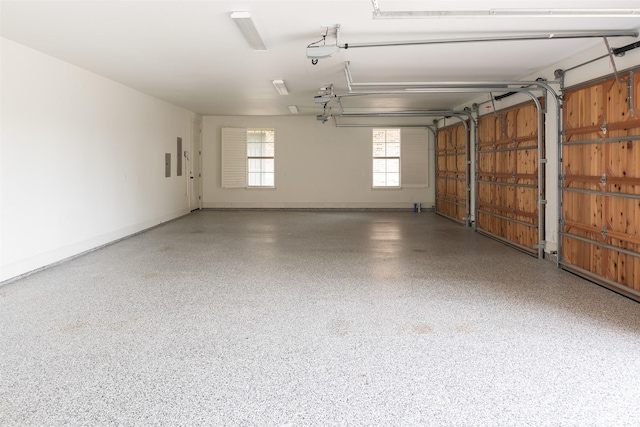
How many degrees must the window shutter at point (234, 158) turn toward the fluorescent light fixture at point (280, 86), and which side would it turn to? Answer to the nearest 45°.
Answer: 0° — it already faces it

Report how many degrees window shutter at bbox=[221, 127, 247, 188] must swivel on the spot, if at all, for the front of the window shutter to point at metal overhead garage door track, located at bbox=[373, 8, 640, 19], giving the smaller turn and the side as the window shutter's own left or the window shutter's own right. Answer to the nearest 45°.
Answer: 0° — it already faces it

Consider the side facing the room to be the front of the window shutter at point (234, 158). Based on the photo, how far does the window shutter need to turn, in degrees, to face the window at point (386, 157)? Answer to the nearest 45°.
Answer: approximately 90° to its left

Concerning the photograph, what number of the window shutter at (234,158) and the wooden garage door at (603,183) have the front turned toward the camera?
1

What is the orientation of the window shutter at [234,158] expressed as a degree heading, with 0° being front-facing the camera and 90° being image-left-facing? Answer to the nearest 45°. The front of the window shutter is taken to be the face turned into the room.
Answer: approximately 0°

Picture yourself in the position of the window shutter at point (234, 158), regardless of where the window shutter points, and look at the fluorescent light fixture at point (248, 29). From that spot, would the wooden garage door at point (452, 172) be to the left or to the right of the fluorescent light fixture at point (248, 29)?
left

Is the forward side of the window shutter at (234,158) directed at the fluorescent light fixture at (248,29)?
yes

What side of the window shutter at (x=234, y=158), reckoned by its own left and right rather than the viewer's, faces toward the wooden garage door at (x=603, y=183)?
front
